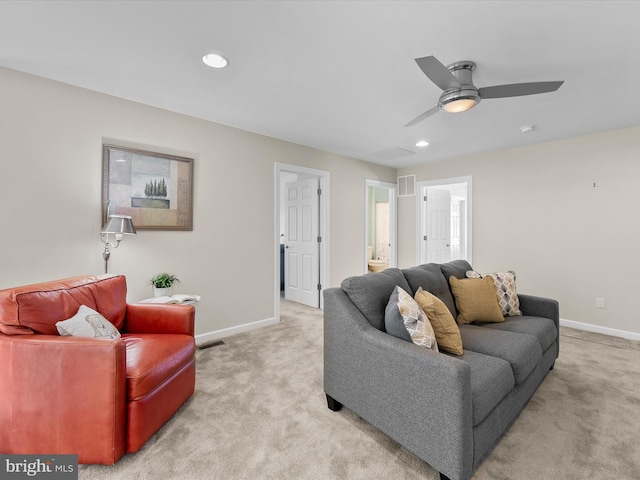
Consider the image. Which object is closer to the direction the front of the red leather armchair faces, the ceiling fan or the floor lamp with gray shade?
the ceiling fan

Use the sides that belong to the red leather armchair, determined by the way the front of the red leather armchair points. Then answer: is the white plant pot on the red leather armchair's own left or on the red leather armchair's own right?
on the red leather armchair's own left

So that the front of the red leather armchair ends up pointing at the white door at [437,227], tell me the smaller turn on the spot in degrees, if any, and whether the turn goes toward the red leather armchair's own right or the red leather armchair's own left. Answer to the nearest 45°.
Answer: approximately 45° to the red leather armchair's own left

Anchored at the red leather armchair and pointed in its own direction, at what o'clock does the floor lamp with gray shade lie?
The floor lamp with gray shade is roughly at 8 o'clock from the red leather armchair.

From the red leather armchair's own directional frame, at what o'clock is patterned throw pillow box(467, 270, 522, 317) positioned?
The patterned throw pillow is roughly at 11 o'clock from the red leather armchair.

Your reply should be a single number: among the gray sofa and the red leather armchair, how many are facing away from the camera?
0

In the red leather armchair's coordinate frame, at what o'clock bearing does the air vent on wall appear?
The air vent on wall is roughly at 10 o'clock from the red leather armchair.

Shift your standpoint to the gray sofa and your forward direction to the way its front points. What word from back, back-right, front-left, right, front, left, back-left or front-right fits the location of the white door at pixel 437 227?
back-left

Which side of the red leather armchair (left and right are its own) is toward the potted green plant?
left
